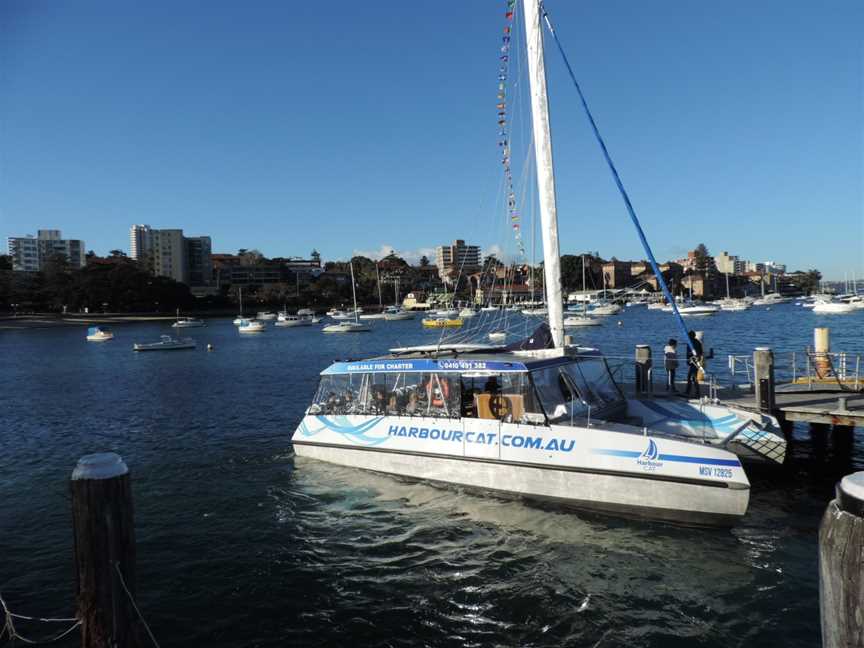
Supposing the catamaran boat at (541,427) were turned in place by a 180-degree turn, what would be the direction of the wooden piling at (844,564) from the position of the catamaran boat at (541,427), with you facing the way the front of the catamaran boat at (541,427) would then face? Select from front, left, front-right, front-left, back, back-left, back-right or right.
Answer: back-left

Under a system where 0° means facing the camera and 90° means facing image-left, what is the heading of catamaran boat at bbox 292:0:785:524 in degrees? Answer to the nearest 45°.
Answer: approximately 315°

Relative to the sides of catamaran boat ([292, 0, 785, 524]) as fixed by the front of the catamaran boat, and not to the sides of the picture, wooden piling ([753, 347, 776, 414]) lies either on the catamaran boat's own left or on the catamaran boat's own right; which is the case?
on the catamaran boat's own left

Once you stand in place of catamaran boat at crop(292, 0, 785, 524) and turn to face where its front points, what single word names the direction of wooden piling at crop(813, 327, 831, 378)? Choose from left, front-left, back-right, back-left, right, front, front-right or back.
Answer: left

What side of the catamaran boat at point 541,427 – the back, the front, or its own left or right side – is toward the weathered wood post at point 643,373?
left

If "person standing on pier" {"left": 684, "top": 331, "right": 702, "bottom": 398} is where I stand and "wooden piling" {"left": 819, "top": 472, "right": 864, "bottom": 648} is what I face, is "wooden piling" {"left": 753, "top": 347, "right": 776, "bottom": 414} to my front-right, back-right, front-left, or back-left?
front-left
